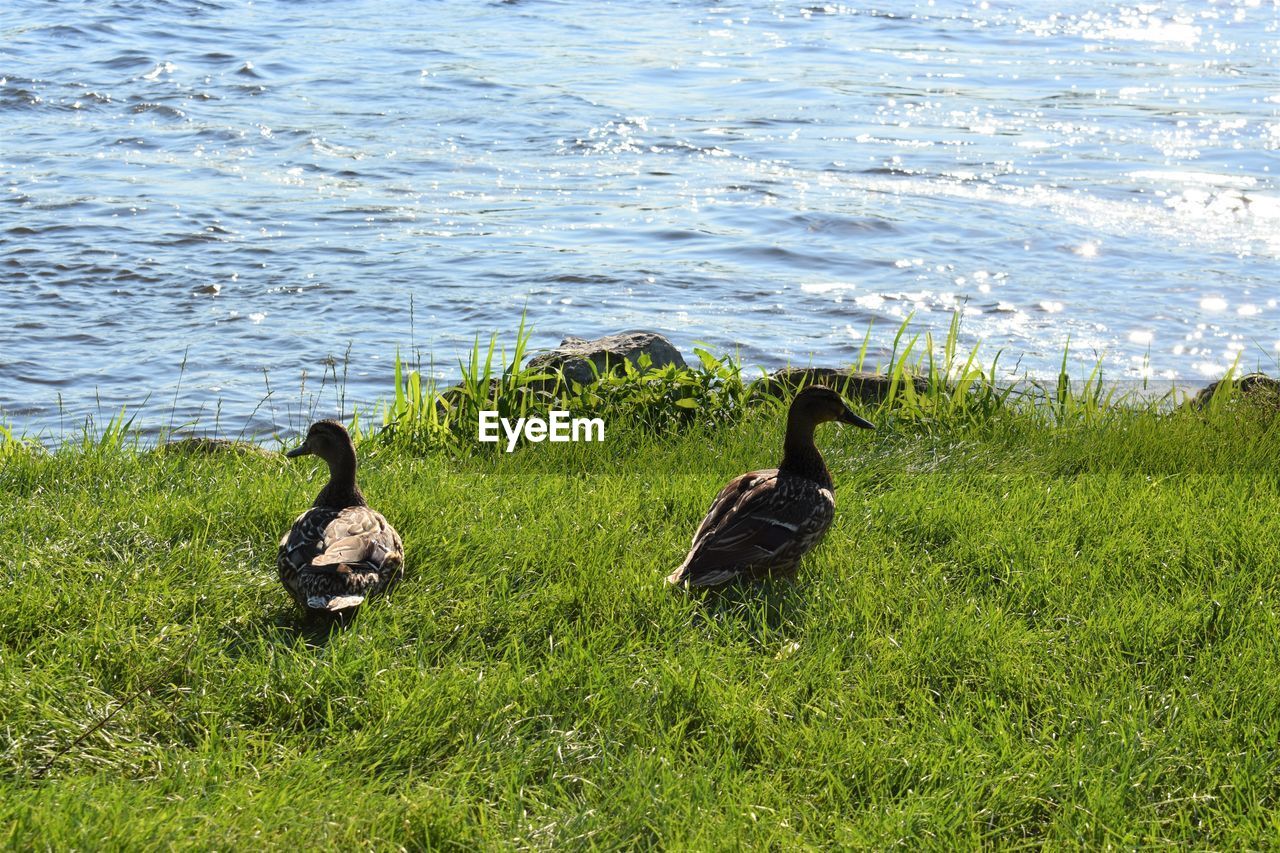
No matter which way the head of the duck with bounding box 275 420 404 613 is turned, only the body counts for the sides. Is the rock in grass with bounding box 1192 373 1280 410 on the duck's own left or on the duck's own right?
on the duck's own right

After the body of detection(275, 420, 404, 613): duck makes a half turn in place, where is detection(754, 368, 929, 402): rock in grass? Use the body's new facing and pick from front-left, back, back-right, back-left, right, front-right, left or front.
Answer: back-left

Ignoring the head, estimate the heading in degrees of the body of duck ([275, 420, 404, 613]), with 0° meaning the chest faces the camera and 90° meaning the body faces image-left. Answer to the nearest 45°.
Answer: approximately 180°

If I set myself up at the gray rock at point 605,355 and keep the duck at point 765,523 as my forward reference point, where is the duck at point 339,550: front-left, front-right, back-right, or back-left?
front-right

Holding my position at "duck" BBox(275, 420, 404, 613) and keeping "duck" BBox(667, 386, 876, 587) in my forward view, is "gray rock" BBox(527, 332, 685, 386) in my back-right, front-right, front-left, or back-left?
front-left

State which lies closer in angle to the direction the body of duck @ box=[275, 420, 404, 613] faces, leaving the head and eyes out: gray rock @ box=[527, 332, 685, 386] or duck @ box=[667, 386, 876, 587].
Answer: the gray rock

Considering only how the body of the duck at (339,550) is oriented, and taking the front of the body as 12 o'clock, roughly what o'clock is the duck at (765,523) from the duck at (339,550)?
the duck at (765,523) is roughly at 3 o'clock from the duck at (339,550).
